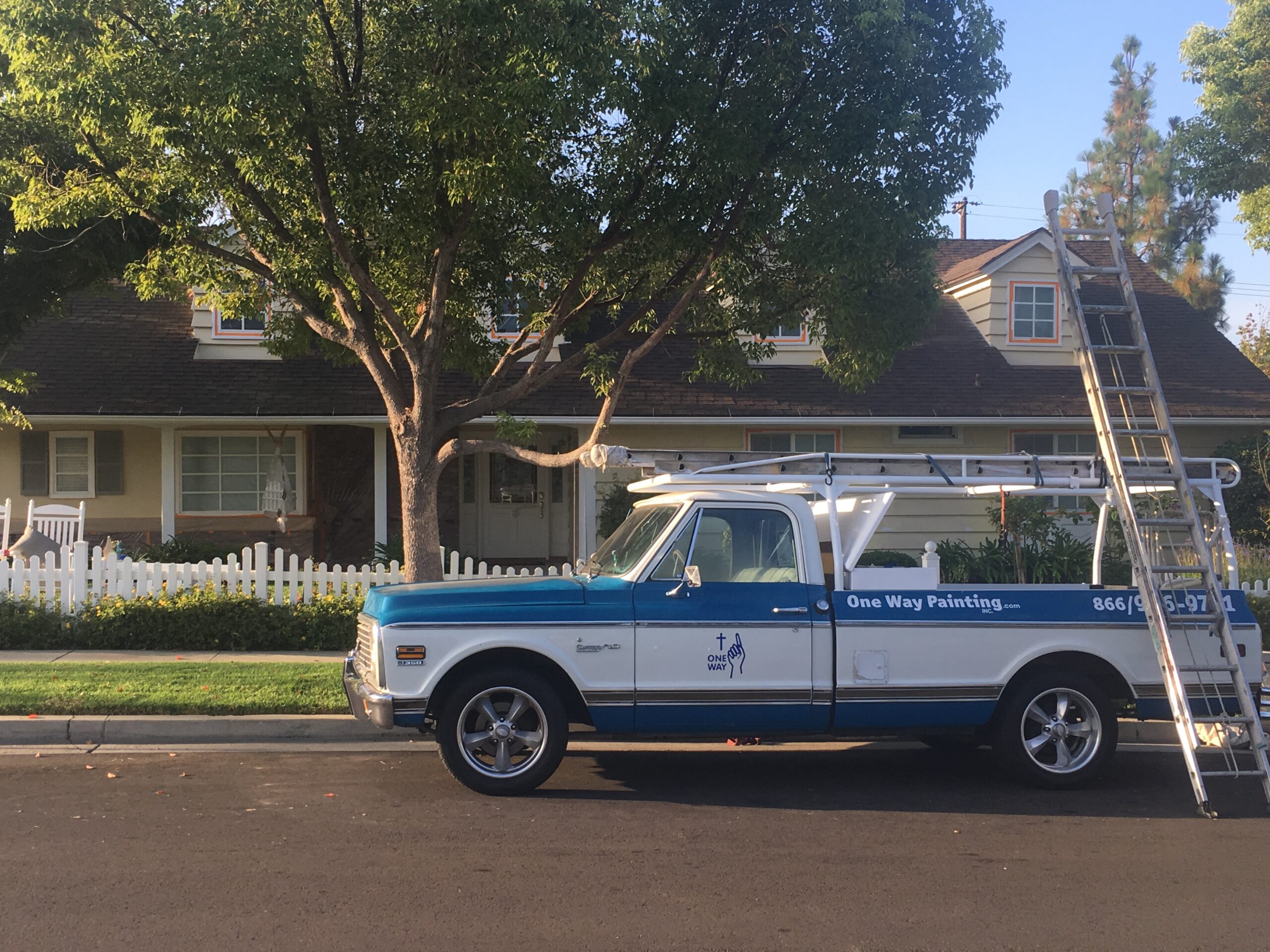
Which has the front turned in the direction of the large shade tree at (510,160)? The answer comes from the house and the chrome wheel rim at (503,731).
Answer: the house

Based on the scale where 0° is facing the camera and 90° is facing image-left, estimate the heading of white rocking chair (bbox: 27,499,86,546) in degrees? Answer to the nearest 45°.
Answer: approximately 0°

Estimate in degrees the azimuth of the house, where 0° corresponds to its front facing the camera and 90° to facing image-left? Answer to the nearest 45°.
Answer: approximately 0°

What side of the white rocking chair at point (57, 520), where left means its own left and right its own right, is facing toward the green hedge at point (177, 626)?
front

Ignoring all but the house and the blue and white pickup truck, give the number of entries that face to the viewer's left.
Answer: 1

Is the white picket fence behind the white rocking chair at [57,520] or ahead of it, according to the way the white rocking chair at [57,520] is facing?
ahead

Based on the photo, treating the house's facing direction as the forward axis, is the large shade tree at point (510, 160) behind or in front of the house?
in front
